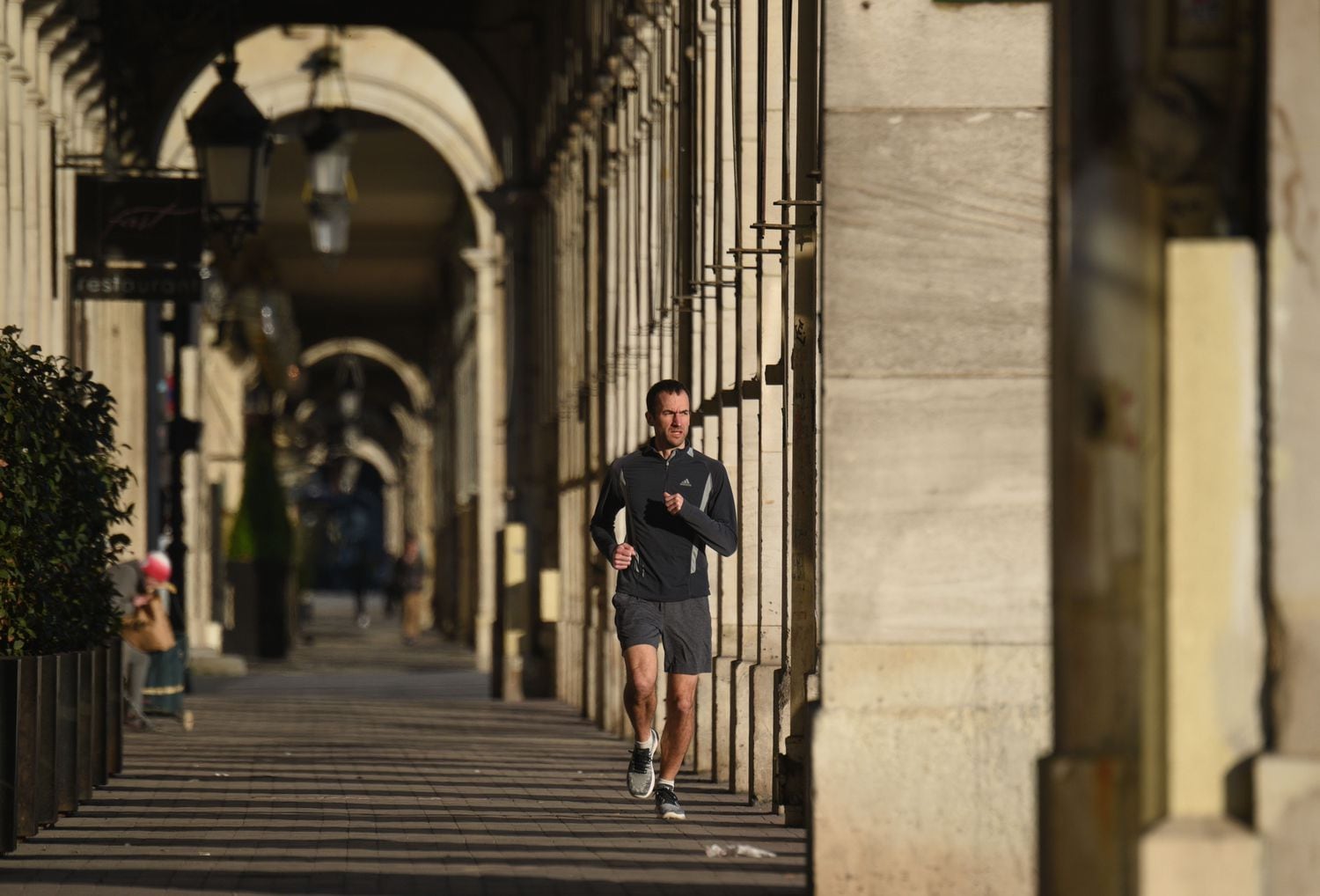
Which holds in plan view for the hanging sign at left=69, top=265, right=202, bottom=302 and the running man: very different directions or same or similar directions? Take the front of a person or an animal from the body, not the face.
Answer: same or similar directions

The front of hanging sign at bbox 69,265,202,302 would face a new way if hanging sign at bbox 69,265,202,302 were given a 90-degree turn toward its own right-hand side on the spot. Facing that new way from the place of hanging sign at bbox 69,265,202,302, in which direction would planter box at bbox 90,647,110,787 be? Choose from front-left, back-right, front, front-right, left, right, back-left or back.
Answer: left

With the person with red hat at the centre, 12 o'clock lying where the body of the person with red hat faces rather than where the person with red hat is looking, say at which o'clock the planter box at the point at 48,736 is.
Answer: The planter box is roughly at 3 o'clock from the person with red hat.

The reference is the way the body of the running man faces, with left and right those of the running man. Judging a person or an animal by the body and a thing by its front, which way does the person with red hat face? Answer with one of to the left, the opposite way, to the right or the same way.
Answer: to the left

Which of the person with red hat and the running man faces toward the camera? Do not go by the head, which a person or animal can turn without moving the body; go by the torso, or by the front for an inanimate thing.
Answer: the running man

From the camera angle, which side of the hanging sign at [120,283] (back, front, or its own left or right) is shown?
front

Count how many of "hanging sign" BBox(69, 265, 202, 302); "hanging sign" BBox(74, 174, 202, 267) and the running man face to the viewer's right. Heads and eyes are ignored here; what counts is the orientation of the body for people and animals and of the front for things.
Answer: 0

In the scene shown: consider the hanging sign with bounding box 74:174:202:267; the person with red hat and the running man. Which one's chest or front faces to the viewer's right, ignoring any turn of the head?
the person with red hat

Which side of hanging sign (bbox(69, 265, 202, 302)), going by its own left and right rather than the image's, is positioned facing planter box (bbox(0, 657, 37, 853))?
front

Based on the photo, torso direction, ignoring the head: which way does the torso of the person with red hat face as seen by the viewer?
to the viewer's right

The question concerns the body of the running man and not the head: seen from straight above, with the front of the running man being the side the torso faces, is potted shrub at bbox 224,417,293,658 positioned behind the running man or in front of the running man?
behind

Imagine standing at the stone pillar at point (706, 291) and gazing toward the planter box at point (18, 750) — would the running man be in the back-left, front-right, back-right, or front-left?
front-left

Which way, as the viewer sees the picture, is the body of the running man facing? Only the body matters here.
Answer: toward the camera

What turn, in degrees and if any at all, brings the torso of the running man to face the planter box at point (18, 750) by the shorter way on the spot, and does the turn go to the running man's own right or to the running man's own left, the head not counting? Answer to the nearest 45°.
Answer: approximately 45° to the running man's own right

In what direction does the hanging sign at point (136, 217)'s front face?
toward the camera

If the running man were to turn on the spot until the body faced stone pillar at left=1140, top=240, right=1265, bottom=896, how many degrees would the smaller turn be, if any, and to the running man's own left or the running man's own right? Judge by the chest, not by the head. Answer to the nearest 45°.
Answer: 0° — they already face it
